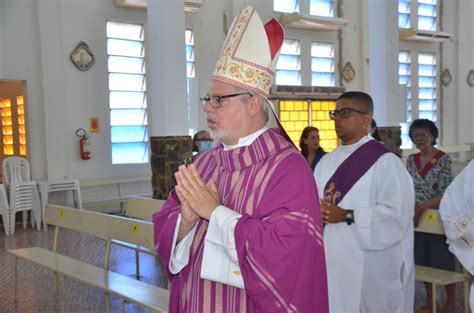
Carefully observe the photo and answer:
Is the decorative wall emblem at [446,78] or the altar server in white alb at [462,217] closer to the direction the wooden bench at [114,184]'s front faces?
the altar server in white alb

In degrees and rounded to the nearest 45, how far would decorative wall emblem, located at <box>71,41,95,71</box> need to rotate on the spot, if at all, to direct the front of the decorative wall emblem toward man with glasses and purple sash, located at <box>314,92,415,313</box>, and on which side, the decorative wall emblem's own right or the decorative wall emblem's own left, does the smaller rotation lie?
0° — it already faces them

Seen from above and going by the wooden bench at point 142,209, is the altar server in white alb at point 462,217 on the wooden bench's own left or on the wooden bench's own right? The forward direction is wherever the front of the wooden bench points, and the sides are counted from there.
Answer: on the wooden bench's own left

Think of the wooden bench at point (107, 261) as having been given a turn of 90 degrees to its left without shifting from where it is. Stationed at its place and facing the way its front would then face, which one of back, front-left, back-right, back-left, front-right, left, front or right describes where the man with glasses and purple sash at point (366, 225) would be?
front

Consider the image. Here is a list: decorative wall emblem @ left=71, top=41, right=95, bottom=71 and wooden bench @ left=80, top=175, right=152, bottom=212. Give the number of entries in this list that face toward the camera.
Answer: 2

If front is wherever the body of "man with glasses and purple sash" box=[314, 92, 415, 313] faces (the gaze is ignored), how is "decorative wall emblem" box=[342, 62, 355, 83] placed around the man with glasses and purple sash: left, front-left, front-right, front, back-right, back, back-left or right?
back-right

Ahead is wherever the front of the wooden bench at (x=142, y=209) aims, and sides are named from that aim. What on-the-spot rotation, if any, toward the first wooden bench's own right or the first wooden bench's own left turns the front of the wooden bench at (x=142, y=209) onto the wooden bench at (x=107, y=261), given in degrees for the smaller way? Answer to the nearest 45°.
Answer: approximately 45° to the first wooden bench's own left

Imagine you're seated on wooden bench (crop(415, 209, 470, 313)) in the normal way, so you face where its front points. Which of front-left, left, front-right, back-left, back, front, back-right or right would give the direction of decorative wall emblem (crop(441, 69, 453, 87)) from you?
back-right

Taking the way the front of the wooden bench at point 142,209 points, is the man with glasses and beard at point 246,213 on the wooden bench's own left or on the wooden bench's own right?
on the wooden bench's own left

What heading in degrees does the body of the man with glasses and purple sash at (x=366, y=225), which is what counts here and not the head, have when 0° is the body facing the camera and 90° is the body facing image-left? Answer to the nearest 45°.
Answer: approximately 45°

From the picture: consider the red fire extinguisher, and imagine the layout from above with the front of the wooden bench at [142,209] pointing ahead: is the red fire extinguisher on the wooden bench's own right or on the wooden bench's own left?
on the wooden bench's own right

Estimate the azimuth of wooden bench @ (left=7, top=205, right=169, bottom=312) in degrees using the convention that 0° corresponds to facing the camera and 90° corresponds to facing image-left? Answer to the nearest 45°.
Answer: approximately 45°

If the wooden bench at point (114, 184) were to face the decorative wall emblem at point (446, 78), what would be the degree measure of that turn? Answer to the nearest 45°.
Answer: approximately 90° to its left
